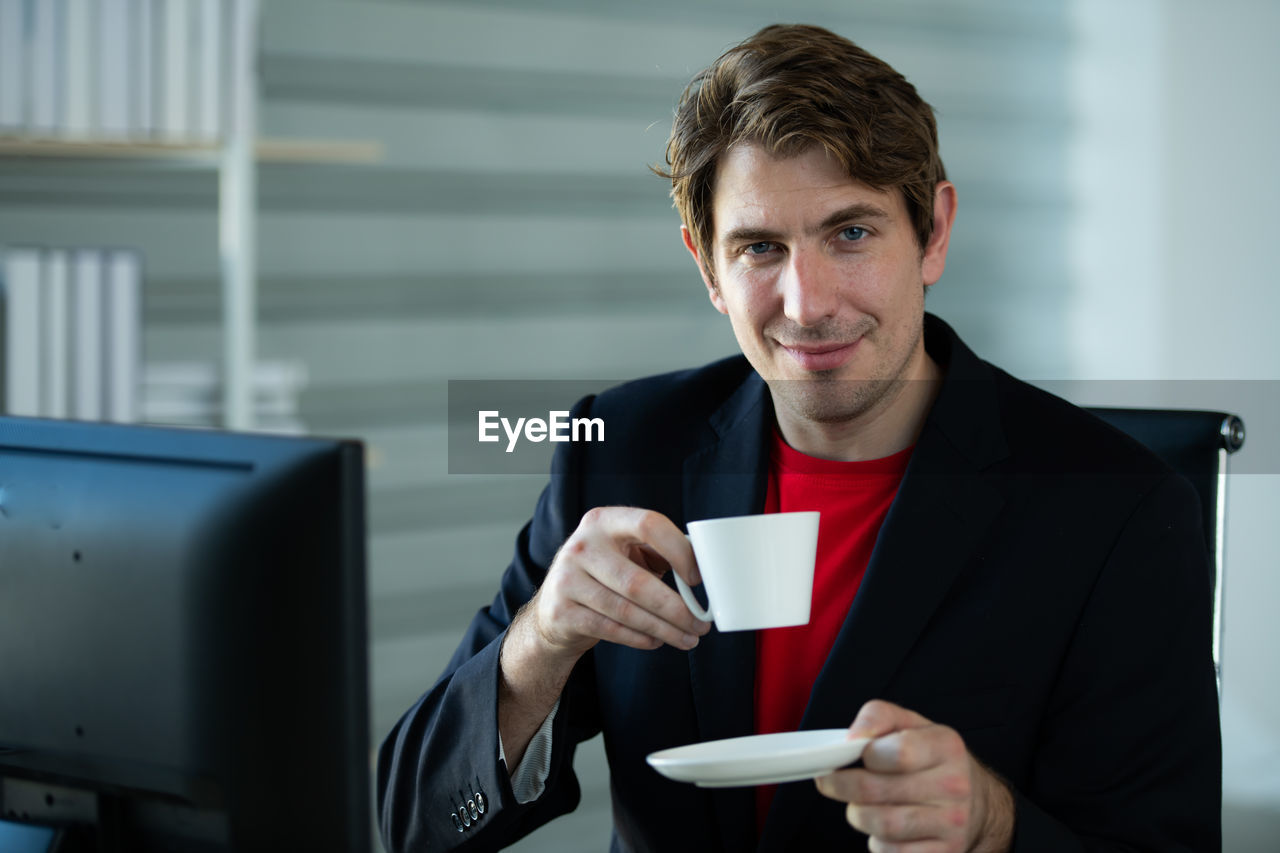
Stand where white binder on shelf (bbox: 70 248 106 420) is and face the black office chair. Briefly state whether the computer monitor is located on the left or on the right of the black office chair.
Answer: right

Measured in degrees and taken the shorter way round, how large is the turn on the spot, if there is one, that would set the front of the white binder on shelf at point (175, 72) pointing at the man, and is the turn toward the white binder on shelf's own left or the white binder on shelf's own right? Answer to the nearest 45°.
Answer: approximately 45° to the white binder on shelf's own left
